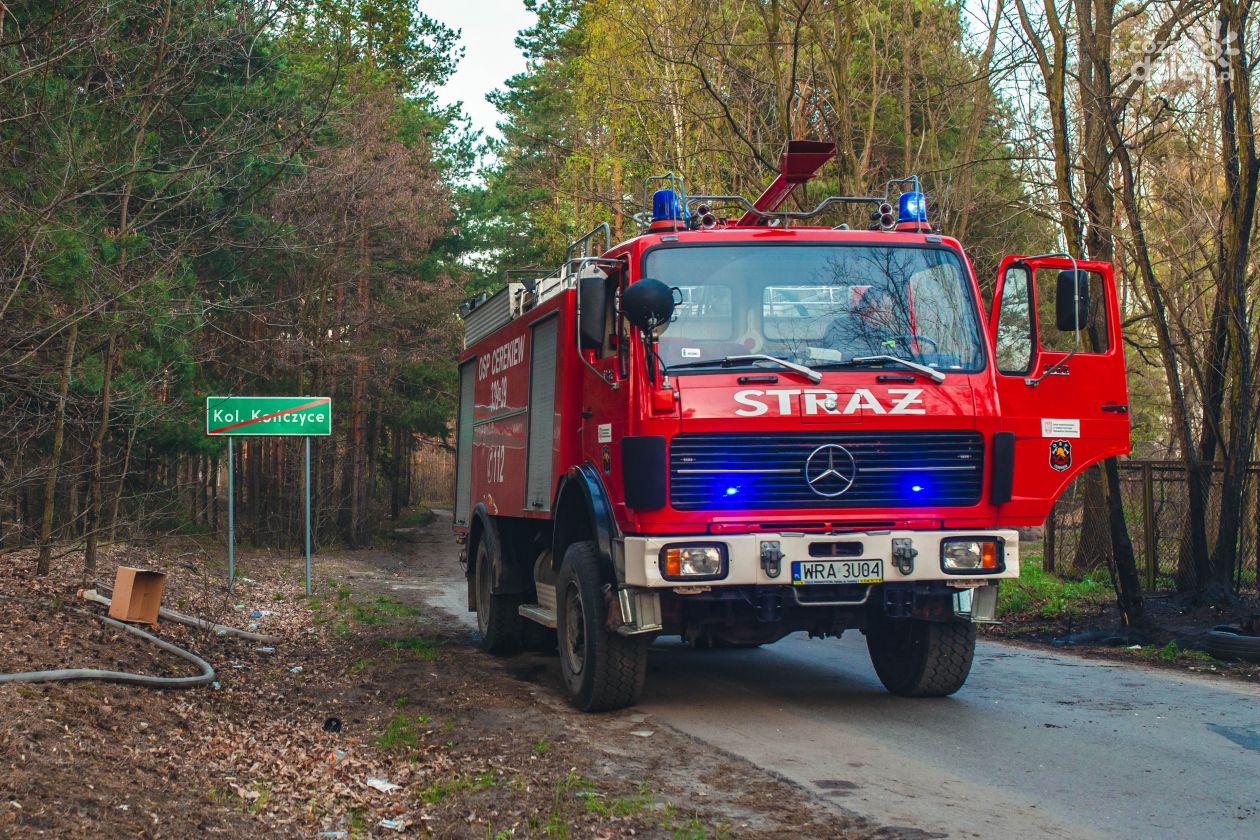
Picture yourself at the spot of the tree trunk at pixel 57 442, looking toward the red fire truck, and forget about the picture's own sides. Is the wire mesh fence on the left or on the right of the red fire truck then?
left

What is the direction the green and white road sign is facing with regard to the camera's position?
facing the viewer

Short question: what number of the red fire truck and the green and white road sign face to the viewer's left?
0

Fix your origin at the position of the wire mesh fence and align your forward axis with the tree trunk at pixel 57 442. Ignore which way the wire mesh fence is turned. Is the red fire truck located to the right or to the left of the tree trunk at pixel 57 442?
left

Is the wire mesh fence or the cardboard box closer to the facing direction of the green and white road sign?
the cardboard box

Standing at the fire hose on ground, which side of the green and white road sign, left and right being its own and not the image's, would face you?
front

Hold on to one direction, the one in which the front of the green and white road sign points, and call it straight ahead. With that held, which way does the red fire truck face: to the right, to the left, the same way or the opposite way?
the same way

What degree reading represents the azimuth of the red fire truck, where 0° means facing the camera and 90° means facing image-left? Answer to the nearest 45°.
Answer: approximately 315°

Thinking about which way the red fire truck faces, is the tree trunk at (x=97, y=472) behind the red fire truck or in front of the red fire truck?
behind

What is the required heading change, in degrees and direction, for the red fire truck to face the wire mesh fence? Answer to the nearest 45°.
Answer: approximately 90° to its left

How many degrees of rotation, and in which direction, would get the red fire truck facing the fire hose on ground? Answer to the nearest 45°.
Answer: approximately 135° to its right
